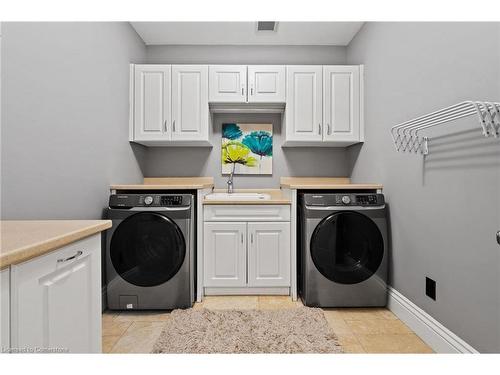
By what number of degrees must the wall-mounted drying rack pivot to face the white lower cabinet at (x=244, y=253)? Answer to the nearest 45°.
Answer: approximately 45° to its right

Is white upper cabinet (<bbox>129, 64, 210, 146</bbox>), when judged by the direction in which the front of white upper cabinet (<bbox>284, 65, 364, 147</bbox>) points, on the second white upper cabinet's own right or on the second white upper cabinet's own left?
on the second white upper cabinet's own right

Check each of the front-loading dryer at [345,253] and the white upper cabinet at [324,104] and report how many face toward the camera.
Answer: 2

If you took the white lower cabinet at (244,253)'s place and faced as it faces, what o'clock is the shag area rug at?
The shag area rug is roughly at 12 o'clock from the white lower cabinet.

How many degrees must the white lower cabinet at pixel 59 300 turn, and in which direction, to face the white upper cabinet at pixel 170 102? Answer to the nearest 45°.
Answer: approximately 90° to its left

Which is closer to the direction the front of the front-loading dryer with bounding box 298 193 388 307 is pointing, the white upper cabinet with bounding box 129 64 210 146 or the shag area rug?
the shag area rug

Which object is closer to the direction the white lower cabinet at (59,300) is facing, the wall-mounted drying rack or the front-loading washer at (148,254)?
the wall-mounted drying rack

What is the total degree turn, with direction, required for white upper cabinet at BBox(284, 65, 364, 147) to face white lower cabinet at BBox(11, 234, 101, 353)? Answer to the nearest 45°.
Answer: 0° — it already faces it

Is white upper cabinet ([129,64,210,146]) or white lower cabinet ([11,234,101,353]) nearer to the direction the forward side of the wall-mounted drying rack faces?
the white lower cabinet
